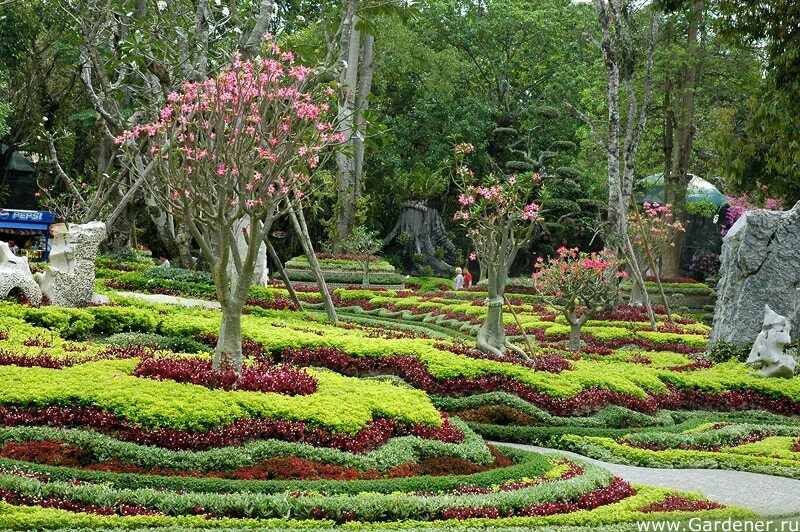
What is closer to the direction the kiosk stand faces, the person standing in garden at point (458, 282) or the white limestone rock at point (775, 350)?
the white limestone rock

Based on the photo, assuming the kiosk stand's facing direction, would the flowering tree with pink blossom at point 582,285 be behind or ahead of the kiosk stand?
ahead

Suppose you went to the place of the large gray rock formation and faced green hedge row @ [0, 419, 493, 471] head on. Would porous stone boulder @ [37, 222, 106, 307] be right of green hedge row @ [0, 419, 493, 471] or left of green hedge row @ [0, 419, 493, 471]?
right

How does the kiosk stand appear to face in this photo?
toward the camera

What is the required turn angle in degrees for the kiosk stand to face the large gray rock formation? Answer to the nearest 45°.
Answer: approximately 45° to its left

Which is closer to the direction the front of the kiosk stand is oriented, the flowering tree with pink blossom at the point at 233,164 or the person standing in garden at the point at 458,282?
the flowering tree with pink blossom

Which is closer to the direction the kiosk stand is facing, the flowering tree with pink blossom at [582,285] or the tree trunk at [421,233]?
the flowering tree with pink blossom

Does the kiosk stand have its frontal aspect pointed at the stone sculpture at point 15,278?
yes

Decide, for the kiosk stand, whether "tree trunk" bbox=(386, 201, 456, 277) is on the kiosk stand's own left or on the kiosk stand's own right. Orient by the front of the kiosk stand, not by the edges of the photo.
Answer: on the kiosk stand's own left

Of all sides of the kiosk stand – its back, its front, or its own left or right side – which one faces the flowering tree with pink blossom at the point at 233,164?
front

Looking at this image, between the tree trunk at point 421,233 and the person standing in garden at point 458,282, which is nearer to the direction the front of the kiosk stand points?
the person standing in garden

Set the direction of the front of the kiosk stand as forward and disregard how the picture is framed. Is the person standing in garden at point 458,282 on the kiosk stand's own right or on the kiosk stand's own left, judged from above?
on the kiosk stand's own left

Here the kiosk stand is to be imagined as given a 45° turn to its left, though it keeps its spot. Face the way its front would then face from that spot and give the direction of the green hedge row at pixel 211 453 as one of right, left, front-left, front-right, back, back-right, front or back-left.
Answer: front-right
